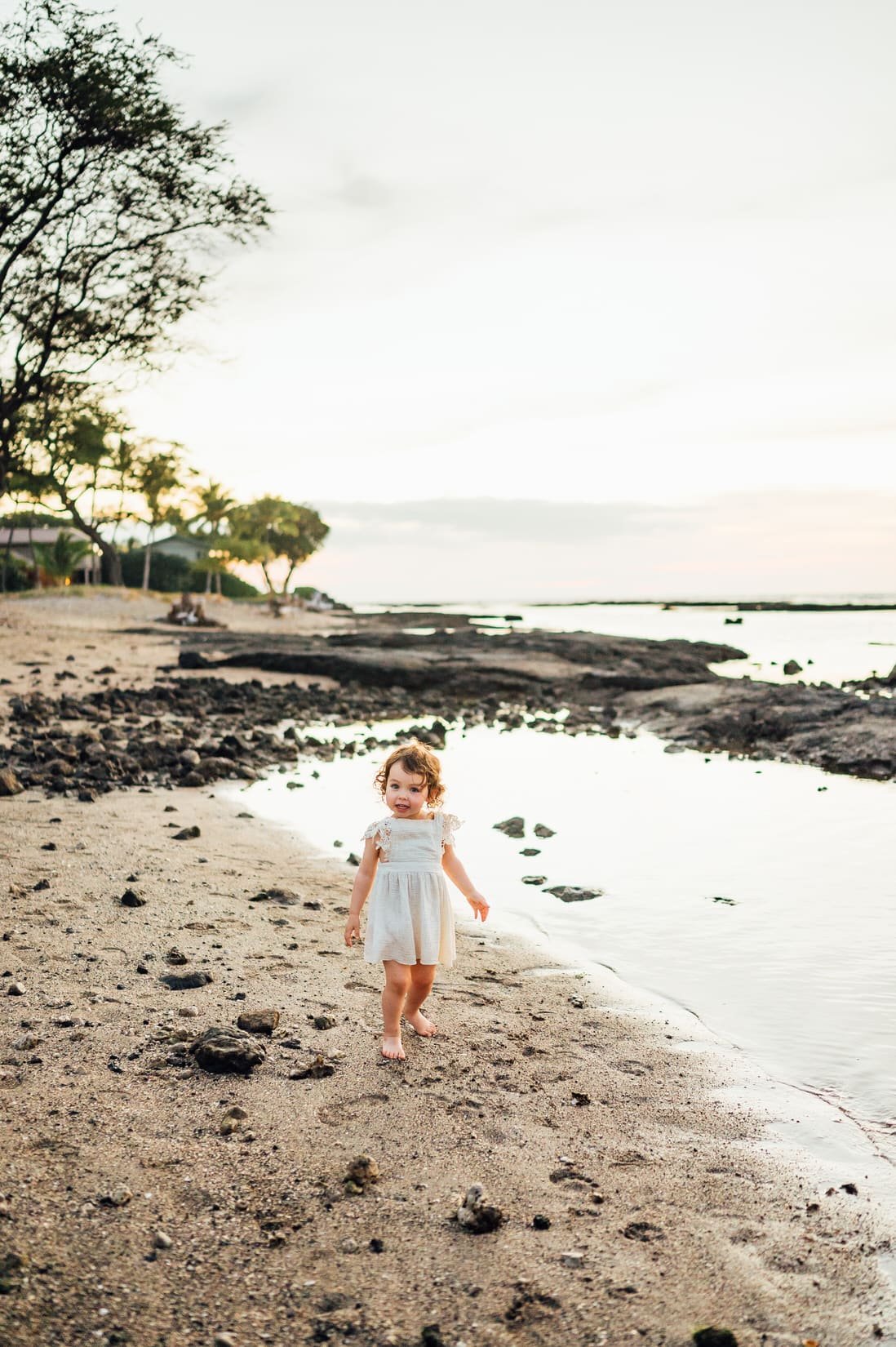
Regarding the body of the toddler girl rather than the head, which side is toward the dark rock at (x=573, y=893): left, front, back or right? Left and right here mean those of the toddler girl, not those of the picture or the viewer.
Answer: back

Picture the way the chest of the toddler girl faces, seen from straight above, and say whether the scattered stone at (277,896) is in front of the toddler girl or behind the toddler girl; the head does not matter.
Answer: behind

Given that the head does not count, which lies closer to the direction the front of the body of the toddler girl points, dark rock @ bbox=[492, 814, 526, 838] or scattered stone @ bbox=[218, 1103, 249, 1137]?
the scattered stone

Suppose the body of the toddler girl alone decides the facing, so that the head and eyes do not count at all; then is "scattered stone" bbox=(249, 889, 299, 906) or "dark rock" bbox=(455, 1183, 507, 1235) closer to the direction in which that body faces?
the dark rock

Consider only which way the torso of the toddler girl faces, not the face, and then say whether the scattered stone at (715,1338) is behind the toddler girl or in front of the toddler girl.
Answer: in front

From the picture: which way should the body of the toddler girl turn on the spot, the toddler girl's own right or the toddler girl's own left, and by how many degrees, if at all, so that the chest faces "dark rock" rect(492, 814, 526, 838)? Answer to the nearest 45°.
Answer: approximately 180°

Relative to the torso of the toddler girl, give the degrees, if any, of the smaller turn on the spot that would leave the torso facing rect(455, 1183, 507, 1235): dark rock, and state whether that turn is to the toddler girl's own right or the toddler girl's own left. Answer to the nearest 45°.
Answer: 0° — they already face it

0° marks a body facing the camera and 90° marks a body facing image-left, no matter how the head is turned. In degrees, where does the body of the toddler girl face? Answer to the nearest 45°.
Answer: approximately 0°
